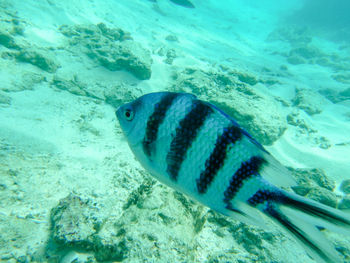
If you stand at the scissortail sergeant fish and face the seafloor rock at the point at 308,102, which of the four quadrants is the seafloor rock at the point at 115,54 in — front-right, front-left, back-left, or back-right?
front-left

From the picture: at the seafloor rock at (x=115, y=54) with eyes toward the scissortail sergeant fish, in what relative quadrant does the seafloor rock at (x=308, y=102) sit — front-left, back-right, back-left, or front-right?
front-left

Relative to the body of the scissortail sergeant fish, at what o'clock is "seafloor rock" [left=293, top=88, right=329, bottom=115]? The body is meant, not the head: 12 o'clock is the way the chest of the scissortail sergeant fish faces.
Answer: The seafloor rock is roughly at 3 o'clock from the scissortail sergeant fish.

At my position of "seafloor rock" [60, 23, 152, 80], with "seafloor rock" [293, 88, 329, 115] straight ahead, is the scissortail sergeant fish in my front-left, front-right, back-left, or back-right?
front-right

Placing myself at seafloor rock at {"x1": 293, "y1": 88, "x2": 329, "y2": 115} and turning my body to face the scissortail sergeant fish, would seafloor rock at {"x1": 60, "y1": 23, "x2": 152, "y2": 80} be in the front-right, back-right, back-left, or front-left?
front-right

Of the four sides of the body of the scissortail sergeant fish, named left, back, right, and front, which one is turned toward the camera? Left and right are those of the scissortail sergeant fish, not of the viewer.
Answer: left

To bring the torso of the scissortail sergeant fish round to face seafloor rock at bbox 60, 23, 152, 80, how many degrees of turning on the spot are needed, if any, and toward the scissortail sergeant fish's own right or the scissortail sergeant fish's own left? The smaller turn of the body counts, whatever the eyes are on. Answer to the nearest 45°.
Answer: approximately 45° to the scissortail sergeant fish's own right
